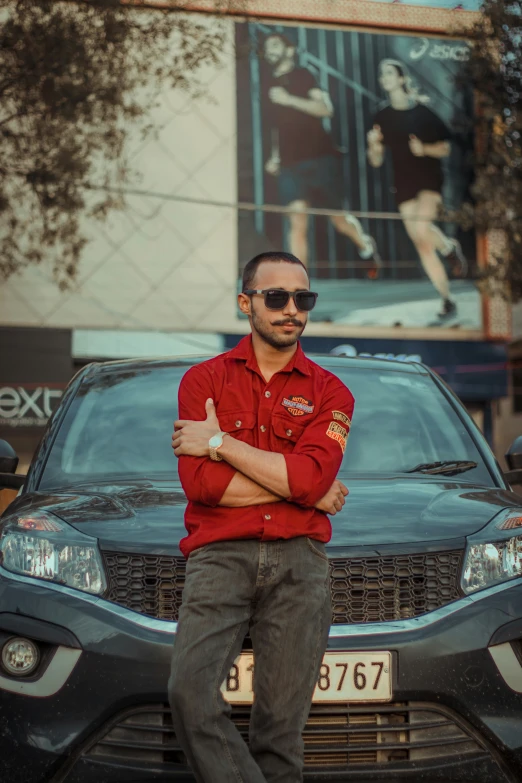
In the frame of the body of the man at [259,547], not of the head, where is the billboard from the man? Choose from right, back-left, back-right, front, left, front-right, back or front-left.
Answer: back

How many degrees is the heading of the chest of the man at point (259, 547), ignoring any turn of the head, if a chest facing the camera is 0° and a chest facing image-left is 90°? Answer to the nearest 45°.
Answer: approximately 0°

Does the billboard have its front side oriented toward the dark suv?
yes

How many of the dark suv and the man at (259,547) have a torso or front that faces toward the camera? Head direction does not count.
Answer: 2
